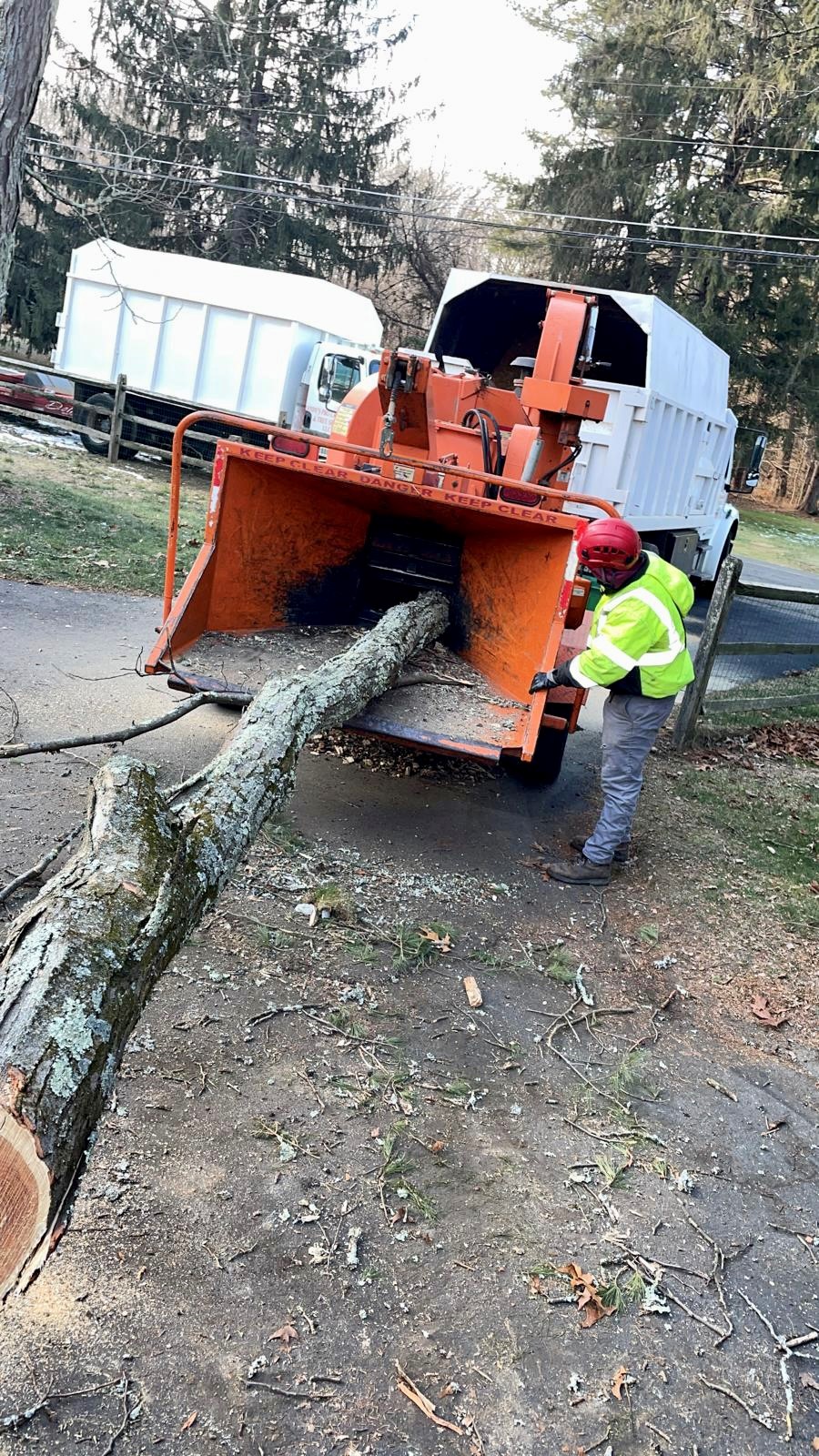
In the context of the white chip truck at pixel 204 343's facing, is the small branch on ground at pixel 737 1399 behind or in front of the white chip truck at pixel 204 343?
in front

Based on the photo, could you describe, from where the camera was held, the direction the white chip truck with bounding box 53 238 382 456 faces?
facing the viewer and to the right of the viewer

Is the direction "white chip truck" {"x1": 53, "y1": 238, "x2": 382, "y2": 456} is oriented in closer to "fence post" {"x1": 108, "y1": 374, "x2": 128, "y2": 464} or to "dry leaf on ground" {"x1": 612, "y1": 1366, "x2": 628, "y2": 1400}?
the dry leaf on ground

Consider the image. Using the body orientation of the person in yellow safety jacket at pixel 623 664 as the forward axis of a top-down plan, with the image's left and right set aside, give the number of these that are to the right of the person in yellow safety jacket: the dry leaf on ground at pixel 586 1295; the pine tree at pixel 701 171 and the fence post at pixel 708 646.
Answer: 2

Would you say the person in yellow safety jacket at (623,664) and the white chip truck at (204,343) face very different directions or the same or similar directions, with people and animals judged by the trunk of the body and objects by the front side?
very different directions

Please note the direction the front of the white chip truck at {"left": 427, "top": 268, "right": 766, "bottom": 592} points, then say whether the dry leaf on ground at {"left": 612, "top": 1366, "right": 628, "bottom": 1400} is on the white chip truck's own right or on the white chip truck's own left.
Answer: on the white chip truck's own right

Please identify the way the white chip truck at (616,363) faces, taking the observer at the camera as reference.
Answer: facing away from the viewer and to the right of the viewer

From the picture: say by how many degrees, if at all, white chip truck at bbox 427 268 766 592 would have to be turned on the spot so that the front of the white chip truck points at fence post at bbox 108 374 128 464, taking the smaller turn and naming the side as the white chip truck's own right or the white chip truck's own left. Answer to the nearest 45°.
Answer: approximately 90° to the white chip truck's own left

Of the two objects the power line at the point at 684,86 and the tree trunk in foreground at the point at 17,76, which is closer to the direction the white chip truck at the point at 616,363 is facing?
the power line

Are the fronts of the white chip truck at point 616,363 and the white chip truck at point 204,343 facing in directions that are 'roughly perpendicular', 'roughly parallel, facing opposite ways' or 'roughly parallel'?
roughly perpendicular

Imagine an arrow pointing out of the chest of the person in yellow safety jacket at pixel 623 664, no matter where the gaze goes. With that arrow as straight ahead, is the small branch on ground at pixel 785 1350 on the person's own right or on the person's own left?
on the person's own left

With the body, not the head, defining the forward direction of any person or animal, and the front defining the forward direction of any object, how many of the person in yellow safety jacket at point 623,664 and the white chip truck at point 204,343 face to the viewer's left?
1

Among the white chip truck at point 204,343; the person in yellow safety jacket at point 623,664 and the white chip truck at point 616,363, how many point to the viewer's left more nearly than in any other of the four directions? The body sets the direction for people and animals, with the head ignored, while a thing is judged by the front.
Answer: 1

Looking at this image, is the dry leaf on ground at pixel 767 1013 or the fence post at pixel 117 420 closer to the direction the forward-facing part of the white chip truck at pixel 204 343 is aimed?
the dry leaf on ground

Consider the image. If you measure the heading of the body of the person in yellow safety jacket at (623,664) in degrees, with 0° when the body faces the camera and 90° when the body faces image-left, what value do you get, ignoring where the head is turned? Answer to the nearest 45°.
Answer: approximately 90°

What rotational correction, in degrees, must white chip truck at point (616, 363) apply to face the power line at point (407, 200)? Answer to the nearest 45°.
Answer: approximately 45° to its left
